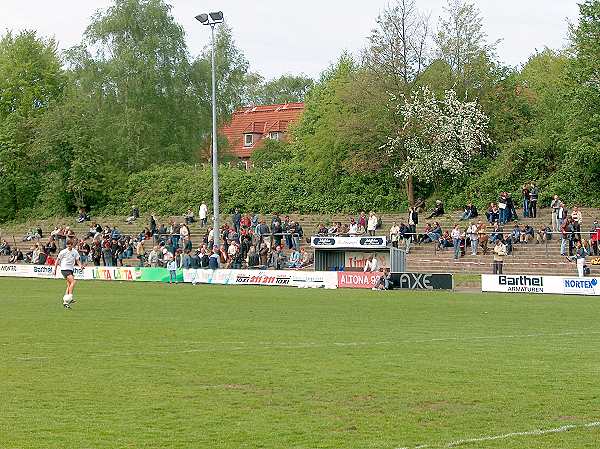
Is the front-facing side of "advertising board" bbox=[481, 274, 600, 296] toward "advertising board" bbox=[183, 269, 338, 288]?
no

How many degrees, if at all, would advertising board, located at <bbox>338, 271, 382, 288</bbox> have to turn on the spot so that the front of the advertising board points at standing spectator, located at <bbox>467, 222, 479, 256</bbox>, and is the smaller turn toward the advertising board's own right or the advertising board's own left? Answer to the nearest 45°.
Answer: approximately 135° to the advertising board's own left

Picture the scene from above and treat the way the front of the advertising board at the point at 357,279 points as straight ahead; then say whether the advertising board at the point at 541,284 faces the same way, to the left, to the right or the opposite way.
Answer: the same way

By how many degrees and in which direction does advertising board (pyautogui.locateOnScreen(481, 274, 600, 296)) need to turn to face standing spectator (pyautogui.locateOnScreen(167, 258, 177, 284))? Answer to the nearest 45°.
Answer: approximately 90° to its right

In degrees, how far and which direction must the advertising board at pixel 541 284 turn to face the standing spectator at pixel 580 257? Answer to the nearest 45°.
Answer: approximately 135° to its left

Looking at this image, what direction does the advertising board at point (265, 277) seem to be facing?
toward the camera

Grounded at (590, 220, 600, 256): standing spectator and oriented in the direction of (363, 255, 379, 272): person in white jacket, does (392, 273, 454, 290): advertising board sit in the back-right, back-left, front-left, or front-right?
front-left

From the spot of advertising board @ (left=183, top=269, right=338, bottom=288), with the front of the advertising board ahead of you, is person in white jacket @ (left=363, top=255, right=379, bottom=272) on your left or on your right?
on your left

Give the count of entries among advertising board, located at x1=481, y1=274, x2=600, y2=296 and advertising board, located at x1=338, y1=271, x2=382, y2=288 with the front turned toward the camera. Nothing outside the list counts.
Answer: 2

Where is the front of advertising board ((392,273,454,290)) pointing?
toward the camera

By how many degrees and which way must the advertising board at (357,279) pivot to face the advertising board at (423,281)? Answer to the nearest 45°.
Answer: approximately 45° to its left

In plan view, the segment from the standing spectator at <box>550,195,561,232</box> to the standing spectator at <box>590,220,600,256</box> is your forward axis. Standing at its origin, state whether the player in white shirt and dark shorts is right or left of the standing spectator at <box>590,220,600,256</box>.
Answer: right

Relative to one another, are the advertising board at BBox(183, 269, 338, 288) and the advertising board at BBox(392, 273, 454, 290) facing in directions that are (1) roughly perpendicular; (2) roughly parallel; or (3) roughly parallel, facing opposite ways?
roughly parallel

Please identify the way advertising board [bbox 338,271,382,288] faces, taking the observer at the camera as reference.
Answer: facing the viewer

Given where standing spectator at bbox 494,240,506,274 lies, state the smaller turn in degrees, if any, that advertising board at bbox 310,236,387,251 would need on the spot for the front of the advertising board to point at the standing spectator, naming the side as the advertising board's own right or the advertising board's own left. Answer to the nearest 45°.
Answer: approximately 90° to the advertising board's own left

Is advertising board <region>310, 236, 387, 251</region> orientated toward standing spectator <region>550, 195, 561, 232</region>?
no

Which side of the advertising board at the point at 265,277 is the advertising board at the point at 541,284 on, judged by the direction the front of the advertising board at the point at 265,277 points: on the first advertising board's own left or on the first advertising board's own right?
on the first advertising board's own left
